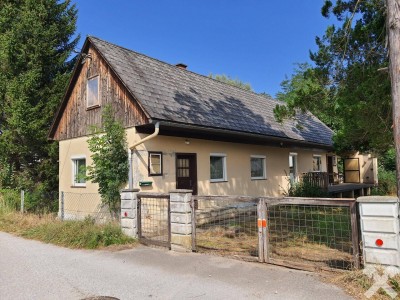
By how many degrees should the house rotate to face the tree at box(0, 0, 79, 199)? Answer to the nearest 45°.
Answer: approximately 135° to its right

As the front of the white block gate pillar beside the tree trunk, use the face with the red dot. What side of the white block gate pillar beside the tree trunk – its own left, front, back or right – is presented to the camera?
front

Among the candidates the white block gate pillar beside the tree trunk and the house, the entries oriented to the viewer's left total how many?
0

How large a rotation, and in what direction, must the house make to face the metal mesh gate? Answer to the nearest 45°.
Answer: approximately 45° to its right

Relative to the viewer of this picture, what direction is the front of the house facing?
facing the viewer and to the right of the viewer

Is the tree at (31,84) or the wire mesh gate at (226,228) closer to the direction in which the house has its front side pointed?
the wire mesh gate
